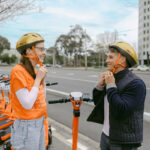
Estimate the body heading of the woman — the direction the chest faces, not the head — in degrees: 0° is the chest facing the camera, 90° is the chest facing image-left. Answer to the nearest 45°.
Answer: approximately 270°

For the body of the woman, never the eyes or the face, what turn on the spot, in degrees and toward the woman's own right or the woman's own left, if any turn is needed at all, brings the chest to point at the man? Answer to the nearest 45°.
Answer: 0° — they already face them

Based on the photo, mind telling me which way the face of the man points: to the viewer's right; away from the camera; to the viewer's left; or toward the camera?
to the viewer's left

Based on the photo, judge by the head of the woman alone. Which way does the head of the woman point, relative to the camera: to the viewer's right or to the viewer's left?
to the viewer's right
